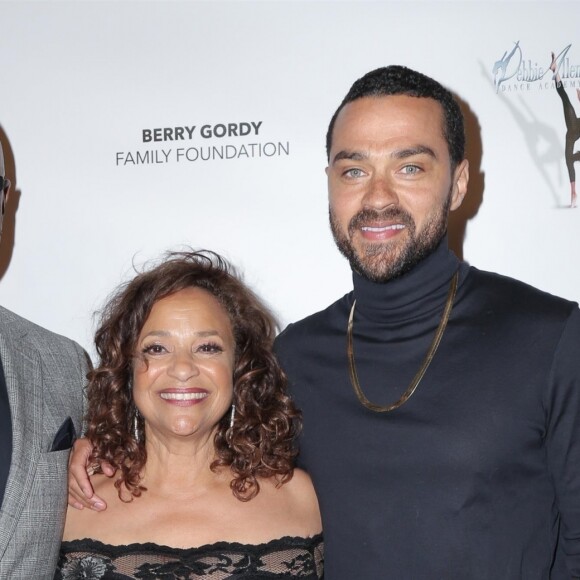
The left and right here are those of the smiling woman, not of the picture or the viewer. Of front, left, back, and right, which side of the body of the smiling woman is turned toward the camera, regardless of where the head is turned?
front

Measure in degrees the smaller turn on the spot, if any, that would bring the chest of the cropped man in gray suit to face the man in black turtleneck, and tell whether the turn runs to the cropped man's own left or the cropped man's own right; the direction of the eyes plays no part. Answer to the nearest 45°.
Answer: approximately 90° to the cropped man's own left

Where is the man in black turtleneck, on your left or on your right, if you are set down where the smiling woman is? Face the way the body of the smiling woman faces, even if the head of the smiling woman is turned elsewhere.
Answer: on your left

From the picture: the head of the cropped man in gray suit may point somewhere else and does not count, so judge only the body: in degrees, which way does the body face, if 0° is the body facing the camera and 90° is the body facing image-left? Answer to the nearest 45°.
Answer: approximately 0°

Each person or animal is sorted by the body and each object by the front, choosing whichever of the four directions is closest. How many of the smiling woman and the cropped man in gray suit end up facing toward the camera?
2
